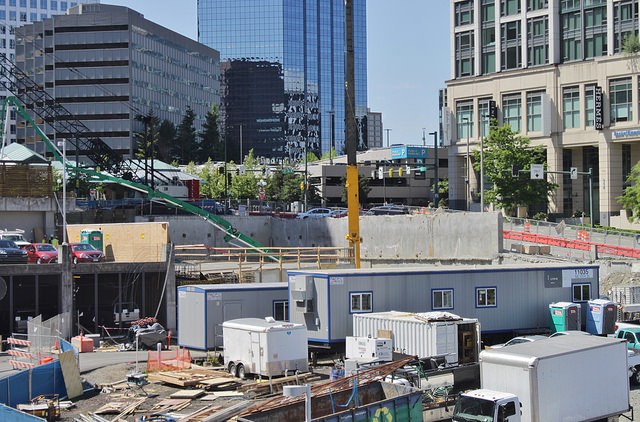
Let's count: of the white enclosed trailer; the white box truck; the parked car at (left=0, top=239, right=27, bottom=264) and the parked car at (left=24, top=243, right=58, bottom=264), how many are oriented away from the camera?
0

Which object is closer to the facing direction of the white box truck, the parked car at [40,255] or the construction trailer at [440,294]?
the parked car

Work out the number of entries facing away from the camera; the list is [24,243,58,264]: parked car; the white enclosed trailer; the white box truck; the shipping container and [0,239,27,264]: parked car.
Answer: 0

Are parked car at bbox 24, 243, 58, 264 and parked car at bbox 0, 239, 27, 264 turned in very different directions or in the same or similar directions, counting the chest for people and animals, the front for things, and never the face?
same or similar directions

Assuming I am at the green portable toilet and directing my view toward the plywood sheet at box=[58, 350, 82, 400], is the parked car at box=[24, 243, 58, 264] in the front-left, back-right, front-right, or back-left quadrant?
front-right
